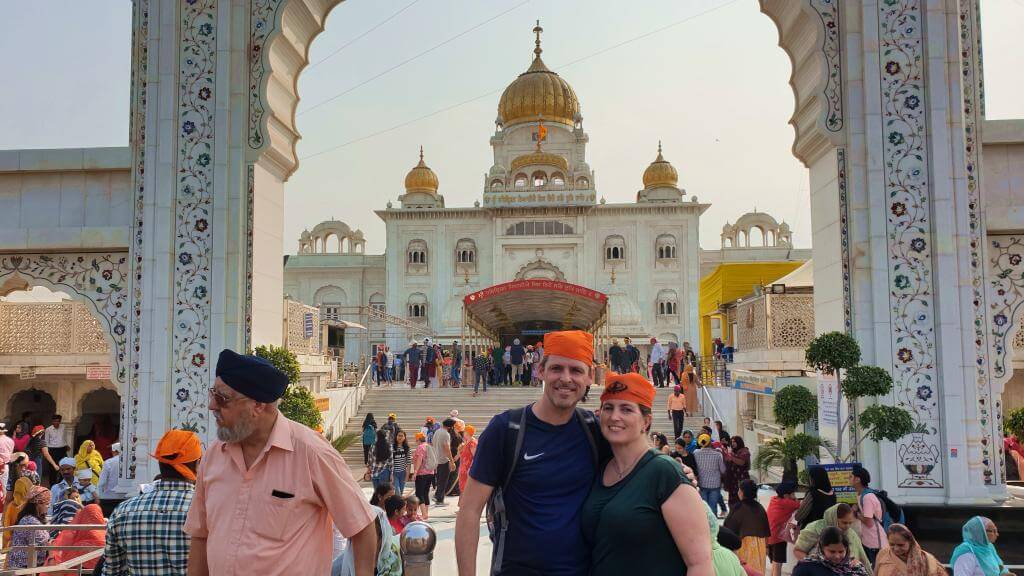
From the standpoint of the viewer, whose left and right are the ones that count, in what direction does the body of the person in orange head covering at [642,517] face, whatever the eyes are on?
facing the viewer and to the left of the viewer

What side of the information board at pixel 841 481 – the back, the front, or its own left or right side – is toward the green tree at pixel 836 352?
back

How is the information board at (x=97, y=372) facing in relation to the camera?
toward the camera

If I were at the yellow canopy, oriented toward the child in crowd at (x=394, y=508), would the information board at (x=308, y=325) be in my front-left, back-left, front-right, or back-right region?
front-right

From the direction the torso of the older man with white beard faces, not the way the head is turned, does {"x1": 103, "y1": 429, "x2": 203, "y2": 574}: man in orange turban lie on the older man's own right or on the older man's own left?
on the older man's own right

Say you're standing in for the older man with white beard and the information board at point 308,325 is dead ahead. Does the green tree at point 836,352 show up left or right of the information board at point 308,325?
right

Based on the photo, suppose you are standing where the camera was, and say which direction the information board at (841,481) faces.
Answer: facing the viewer

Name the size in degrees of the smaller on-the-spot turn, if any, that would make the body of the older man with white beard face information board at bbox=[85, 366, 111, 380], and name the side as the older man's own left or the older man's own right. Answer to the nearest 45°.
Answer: approximately 135° to the older man's own right

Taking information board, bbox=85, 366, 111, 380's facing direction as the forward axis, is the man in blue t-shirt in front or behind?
in front

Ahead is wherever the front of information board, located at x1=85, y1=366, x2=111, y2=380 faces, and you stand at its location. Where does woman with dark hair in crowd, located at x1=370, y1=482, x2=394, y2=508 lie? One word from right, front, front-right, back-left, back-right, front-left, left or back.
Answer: front

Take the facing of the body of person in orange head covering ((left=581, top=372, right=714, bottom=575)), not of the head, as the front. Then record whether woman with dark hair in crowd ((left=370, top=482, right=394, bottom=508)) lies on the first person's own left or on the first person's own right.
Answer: on the first person's own right

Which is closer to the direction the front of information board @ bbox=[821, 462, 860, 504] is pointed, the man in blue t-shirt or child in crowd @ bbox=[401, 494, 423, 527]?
the man in blue t-shirt

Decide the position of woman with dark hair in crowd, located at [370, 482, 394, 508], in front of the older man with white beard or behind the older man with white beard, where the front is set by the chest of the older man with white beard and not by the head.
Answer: behind

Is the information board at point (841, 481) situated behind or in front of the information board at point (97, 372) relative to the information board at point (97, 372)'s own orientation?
in front

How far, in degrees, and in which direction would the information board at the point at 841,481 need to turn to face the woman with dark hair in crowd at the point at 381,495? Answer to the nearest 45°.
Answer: approximately 90° to its right

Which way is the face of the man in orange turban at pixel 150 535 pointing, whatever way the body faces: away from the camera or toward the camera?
away from the camera
